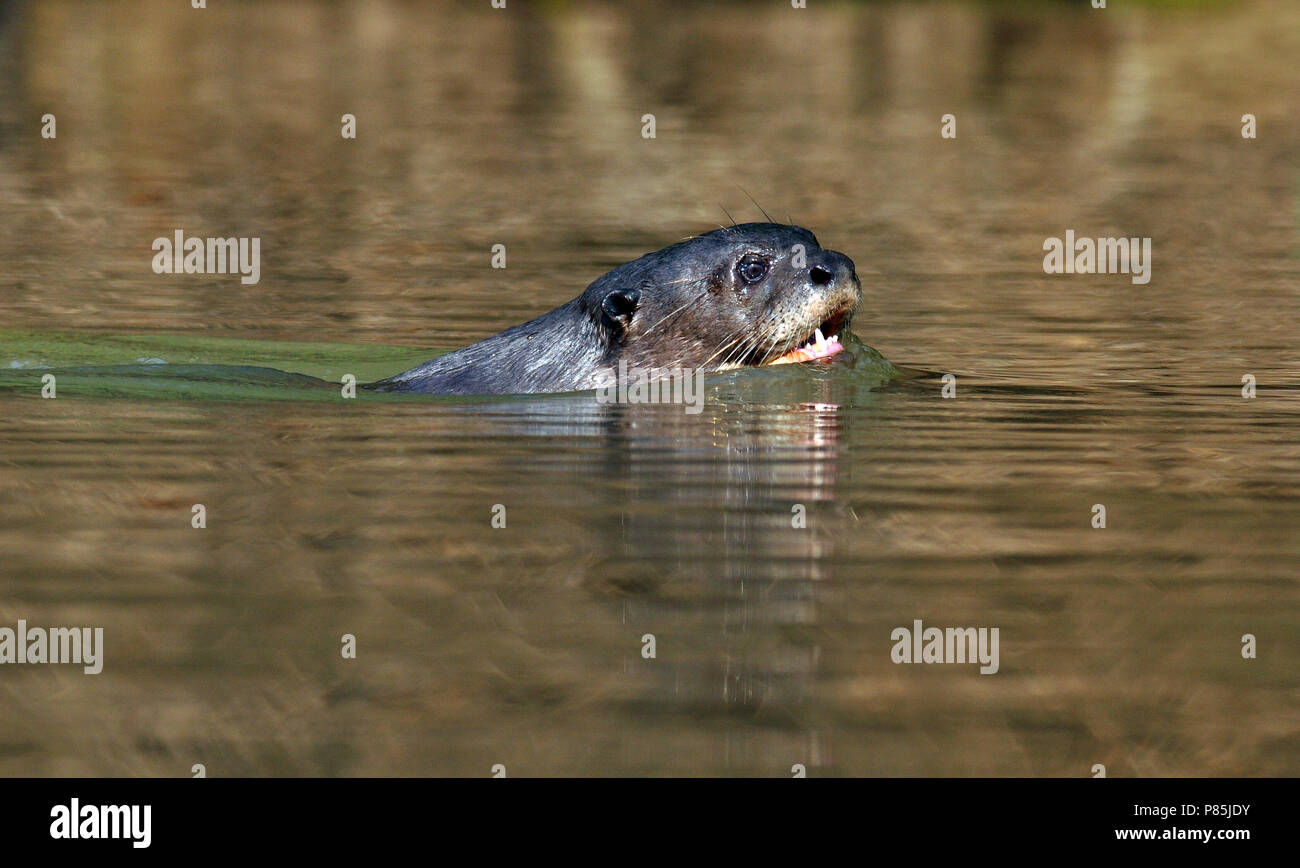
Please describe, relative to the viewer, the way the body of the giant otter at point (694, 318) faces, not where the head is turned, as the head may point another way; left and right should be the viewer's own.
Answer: facing to the right of the viewer
